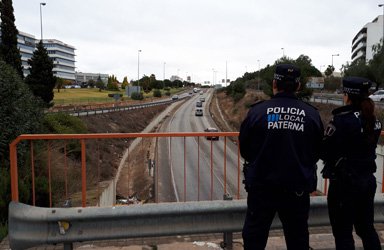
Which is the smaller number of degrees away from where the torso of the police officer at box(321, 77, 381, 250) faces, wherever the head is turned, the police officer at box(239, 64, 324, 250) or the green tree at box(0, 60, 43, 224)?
the green tree

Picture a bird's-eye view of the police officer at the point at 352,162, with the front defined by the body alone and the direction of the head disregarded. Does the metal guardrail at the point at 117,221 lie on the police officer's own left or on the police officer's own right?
on the police officer's own left

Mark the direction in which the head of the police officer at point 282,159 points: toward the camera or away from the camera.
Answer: away from the camera

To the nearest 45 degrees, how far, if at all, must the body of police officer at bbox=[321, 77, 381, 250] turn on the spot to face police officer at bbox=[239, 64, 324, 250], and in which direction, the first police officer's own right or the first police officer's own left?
approximately 90° to the first police officer's own left

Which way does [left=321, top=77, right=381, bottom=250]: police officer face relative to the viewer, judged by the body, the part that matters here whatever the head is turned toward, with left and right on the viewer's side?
facing away from the viewer and to the left of the viewer

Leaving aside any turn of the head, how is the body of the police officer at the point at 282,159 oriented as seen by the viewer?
away from the camera

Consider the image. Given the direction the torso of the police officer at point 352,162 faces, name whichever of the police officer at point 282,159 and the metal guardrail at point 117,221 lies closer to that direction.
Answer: the metal guardrail
